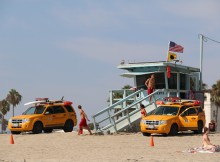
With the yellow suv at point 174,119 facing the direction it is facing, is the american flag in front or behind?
behind
